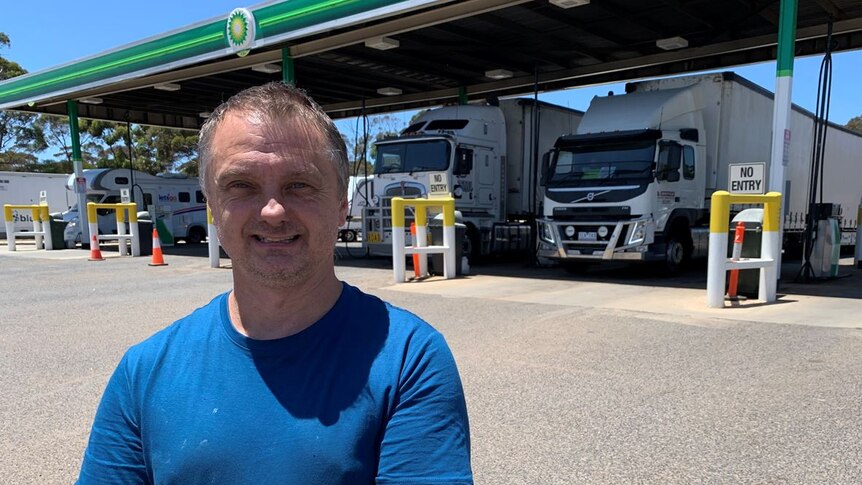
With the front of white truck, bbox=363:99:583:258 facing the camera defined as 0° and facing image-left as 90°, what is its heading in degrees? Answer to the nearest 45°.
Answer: approximately 45°

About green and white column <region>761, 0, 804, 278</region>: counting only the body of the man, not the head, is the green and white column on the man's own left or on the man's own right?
on the man's own left

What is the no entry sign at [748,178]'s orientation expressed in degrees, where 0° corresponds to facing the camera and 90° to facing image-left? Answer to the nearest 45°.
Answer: approximately 0°

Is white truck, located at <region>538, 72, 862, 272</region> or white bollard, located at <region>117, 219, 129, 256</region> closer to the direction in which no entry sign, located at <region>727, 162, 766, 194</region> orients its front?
the white bollard

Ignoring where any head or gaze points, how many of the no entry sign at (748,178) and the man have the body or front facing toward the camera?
2

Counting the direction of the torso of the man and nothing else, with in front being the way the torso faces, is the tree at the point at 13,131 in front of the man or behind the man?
behind

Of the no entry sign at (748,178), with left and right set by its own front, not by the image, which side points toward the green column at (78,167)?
right

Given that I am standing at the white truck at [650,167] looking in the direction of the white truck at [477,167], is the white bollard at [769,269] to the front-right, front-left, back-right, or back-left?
back-left
